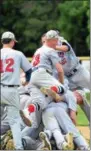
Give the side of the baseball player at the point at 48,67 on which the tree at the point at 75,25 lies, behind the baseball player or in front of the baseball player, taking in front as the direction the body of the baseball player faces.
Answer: in front

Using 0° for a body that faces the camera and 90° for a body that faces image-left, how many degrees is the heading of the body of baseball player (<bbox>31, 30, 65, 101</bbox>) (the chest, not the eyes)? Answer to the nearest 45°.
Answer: approximately 225°

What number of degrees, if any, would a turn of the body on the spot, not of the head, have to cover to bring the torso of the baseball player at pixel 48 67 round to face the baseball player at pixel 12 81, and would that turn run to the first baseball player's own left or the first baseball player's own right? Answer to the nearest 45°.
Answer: approximately 135° to the first baseball player's own left

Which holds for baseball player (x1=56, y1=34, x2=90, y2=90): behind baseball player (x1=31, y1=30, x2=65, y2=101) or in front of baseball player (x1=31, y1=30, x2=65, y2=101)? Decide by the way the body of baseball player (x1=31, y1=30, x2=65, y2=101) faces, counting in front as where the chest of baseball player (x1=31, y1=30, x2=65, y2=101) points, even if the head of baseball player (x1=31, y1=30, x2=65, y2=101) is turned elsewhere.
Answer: in front
